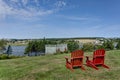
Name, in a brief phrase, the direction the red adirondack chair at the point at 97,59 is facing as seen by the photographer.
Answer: facing away from the viewer and to the left of the viewer

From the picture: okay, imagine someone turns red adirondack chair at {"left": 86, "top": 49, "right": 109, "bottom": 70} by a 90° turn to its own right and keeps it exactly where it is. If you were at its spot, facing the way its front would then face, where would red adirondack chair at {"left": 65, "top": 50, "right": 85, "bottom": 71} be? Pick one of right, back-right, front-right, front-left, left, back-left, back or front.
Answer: back

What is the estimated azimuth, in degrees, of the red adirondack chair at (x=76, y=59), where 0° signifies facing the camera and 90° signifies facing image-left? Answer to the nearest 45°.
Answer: approximately 135°
